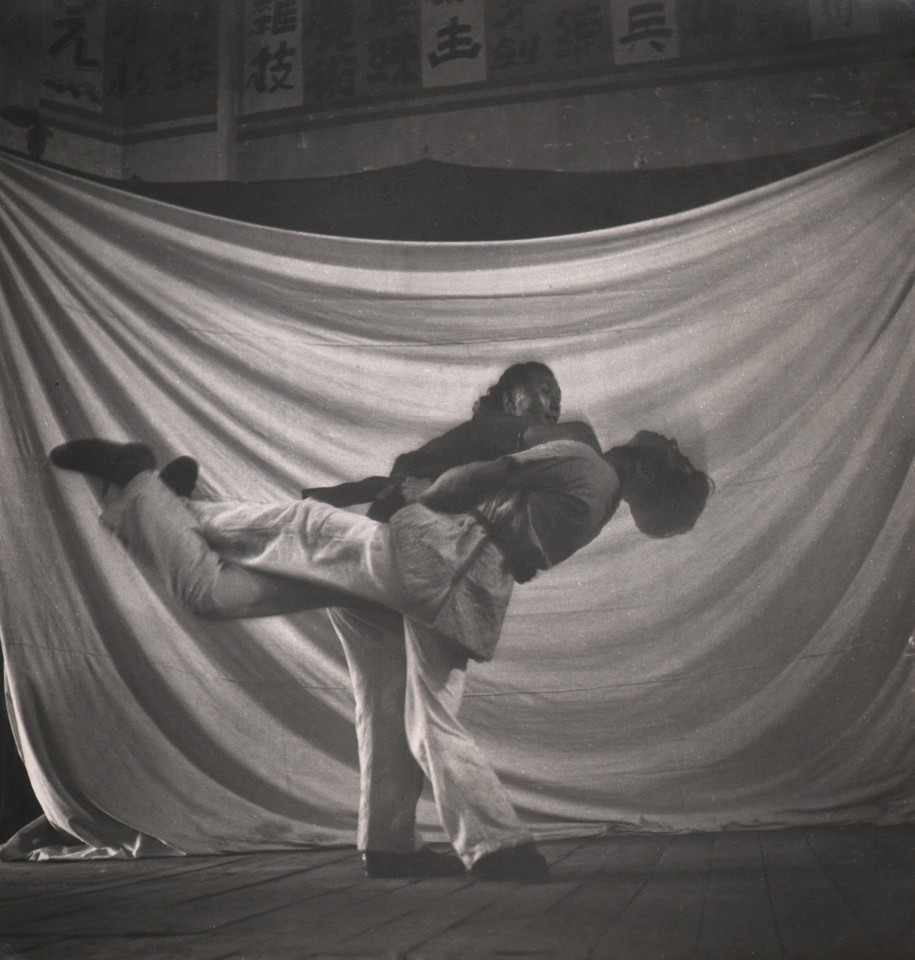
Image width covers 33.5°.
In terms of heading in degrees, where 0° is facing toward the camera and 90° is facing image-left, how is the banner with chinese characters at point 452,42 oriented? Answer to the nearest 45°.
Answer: approximately 0°

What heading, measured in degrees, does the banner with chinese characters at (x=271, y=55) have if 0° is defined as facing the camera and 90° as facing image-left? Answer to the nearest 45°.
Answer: approximately 0°

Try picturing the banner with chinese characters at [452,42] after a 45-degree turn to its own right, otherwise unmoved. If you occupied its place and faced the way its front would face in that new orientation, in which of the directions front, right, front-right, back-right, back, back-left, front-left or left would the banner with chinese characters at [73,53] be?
front-right

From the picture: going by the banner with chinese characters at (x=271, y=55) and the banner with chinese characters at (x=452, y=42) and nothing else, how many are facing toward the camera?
2
